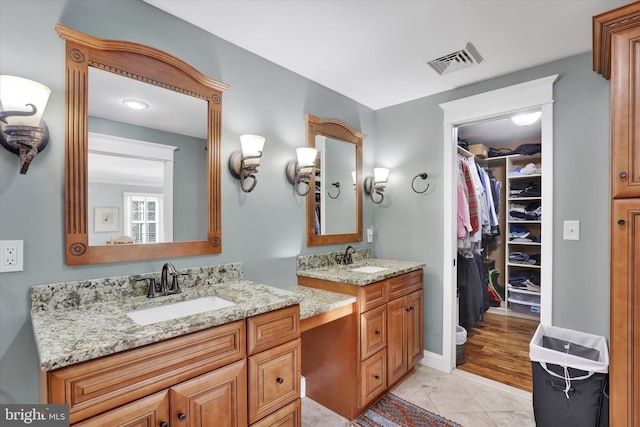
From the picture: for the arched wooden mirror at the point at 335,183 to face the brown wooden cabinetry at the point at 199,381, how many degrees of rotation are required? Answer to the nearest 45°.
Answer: approximately 45° to its right

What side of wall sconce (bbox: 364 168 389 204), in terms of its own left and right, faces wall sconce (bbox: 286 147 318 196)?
right

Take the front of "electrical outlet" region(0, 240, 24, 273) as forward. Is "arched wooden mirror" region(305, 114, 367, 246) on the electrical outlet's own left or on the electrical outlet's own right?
on the electrical outlet's own left

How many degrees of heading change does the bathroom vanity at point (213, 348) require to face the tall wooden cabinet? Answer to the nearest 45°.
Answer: approximately 45° to its left

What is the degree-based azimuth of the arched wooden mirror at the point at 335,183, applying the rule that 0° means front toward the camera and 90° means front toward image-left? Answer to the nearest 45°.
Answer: approximately 315°

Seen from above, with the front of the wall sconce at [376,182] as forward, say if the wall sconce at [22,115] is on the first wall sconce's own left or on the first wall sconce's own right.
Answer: on the first wall sconce's own right

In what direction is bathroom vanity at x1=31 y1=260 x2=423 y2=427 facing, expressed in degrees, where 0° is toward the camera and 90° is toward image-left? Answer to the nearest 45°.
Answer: approximately 315°

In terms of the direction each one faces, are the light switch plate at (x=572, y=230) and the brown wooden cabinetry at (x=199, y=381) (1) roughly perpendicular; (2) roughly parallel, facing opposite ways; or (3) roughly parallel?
roughly perpendicular

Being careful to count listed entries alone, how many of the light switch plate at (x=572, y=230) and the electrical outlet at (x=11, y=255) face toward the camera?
2

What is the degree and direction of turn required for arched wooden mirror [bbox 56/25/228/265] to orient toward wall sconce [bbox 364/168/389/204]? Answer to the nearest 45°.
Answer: approximately 45° to its left

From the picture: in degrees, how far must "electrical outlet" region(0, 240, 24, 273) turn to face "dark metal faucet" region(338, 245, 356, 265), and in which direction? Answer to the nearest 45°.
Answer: approximately 90° to its left

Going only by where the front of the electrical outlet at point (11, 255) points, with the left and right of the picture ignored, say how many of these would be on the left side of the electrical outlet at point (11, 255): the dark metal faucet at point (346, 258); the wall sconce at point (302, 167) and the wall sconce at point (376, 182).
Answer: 3
